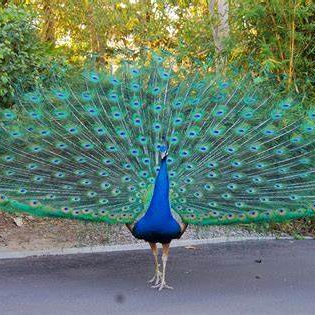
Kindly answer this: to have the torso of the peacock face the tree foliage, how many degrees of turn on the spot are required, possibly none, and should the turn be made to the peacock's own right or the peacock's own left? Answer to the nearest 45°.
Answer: approximately 135° to the peacock's own right

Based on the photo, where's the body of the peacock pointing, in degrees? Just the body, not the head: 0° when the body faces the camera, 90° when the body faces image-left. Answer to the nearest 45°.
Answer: approximately 0°
